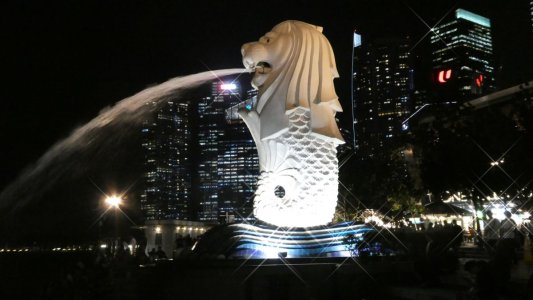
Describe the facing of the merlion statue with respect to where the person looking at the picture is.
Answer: facing to the left of the viewer
